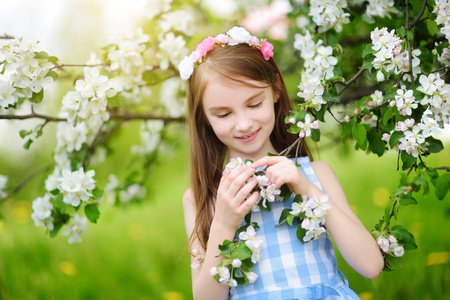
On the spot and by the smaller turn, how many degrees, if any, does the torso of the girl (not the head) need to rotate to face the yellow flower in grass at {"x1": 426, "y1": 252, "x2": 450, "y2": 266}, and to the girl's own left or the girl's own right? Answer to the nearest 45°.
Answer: approximately 135° to the girl's own left

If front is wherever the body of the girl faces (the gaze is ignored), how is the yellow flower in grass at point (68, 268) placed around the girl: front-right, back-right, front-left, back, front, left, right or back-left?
back-right

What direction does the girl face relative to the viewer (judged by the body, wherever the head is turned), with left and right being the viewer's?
facing the viewer
